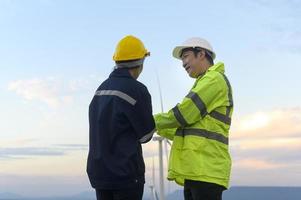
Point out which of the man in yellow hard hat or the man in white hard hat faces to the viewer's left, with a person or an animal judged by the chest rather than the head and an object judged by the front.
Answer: the man in white hard hat

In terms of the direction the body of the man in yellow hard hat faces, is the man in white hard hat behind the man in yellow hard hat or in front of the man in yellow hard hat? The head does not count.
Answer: in front

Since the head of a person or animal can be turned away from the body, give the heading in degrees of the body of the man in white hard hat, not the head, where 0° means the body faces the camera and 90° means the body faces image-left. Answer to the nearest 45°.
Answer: approximately 90°

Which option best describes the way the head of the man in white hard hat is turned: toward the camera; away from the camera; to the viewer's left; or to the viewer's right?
to the viewer's left

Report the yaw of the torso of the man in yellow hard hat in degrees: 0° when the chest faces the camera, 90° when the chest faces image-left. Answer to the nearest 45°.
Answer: approximately 225°

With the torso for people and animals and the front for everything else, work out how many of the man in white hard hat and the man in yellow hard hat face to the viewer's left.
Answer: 1

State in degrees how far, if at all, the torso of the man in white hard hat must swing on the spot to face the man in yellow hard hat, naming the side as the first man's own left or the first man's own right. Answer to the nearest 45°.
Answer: approximately 45° to the first man's own left

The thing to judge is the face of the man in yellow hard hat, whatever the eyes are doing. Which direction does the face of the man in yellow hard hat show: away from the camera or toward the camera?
away from the camera
